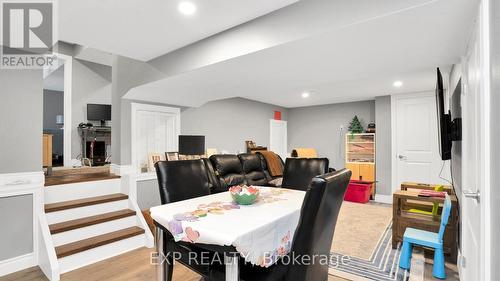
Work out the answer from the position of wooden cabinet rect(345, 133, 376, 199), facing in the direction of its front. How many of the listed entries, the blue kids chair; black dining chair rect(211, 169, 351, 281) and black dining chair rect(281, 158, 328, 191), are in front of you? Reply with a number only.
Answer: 3

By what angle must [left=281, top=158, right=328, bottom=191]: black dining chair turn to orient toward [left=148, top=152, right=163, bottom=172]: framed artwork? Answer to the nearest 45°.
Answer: approximately 45° to its right

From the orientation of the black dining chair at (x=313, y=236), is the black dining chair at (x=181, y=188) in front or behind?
in front

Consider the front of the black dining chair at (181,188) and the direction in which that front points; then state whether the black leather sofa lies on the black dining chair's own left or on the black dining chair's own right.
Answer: on the black dining chair's own left

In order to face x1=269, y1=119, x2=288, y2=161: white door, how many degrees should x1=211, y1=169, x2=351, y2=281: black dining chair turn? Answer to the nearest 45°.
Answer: approximately 45° to its right

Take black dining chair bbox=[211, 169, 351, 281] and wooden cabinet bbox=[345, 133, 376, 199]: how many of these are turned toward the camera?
1

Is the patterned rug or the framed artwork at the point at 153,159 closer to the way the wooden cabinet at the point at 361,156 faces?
the patterned rug

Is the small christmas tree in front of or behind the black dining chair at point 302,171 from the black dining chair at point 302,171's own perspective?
behind

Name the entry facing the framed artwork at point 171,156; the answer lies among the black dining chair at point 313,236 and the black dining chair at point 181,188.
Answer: the black dining chair at point 313,236

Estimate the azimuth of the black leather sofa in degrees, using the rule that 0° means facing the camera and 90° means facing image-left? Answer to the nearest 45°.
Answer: approximately 315°

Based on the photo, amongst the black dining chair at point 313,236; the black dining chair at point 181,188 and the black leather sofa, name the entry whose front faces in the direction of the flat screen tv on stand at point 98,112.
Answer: the black dining chair at point 313,236

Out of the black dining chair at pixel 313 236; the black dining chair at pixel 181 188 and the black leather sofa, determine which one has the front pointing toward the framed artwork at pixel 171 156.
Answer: the black dining chair at pixel 313 236

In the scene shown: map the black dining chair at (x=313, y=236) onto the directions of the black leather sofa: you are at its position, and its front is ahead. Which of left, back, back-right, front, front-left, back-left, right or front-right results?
front-right
